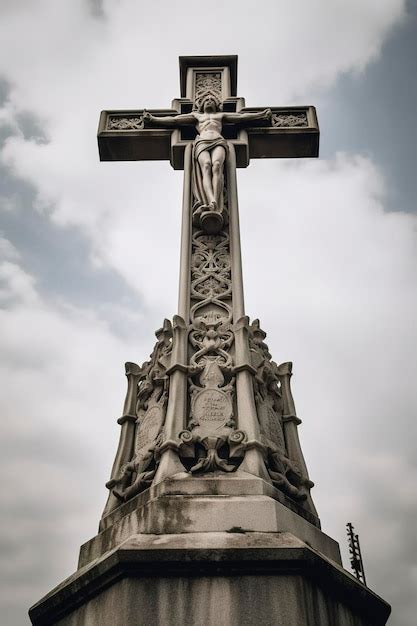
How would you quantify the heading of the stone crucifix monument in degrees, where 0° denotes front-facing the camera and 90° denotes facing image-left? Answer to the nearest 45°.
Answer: approximately 0°
